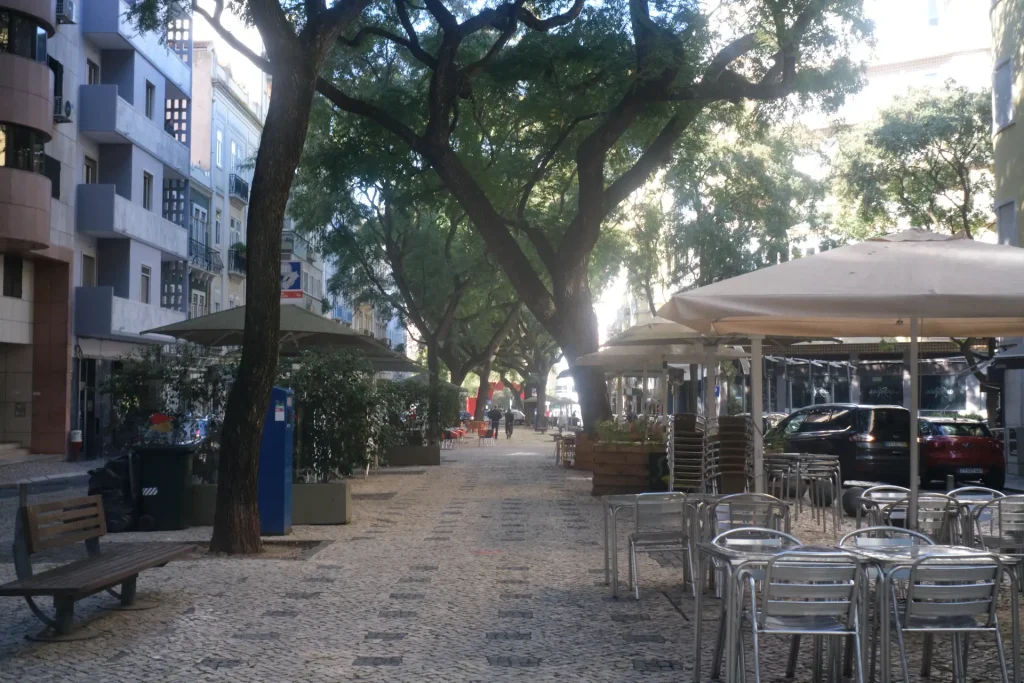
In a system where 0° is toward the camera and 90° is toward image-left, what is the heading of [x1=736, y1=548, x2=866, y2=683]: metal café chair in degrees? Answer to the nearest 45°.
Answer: approximately 180°

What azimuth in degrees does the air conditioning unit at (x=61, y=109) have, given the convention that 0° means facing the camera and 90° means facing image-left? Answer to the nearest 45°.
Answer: approximately 315°

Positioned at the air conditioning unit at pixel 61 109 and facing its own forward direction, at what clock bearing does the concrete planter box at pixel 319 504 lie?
The concrete planter box is roughly at 1 o'clock from the air conditioning unit.

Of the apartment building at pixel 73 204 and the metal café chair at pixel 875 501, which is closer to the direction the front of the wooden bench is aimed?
the metal café chair

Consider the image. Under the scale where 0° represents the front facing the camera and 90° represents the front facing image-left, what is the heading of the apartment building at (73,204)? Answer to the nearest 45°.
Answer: approximately 315°

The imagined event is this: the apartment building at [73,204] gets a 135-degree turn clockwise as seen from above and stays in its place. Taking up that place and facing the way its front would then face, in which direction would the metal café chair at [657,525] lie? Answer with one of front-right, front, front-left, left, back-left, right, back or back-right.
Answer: left

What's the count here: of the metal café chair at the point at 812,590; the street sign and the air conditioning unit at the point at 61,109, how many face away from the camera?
1

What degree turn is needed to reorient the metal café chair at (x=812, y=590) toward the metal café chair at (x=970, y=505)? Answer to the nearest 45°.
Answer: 0° — it already faces it

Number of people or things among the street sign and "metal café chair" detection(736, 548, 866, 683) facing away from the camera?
1

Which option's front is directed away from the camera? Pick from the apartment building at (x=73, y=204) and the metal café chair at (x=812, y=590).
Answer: the metal café chair

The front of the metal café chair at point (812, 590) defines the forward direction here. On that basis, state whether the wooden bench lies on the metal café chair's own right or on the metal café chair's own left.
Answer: on the metal café chair's own left

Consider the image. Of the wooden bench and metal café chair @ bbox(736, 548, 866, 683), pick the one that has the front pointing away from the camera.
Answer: the metal café chair

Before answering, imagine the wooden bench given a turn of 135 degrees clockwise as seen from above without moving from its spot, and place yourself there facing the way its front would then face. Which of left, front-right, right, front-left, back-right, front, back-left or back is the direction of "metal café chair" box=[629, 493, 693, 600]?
back
